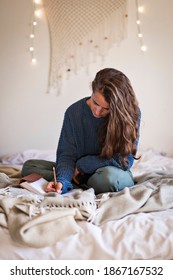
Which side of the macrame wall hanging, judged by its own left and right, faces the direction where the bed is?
front

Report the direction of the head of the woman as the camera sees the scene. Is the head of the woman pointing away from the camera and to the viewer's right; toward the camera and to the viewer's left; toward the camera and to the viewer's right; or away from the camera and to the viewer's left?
toward the camera and to the viewer's left

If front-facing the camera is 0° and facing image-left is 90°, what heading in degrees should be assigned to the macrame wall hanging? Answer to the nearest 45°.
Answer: approximately 0°

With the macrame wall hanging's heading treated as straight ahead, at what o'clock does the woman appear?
The woman is roughly at 12 o'clock from the macrame wall hanging.

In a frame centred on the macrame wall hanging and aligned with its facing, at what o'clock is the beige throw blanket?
The beige throw blanket is roughly at 12 o'clock from the macrame wall hanging.

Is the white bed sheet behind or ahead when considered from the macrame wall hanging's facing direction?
ahead
